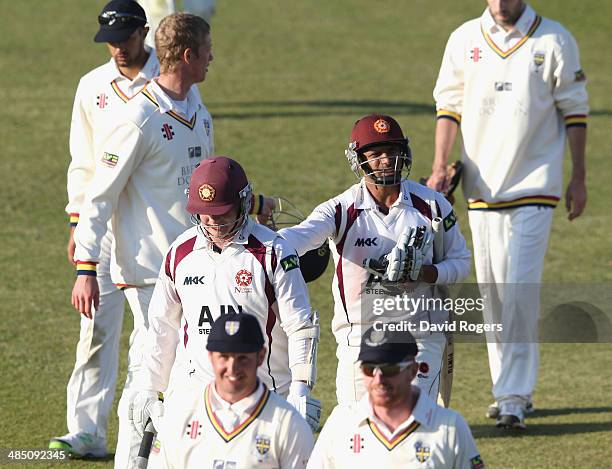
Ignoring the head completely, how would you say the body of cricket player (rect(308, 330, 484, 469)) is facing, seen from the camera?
toward the camera

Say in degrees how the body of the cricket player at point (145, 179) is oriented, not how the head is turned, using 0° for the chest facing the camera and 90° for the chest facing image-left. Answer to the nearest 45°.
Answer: approximately 315°

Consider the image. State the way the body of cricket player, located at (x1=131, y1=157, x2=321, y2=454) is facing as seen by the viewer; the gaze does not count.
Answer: toward the camera

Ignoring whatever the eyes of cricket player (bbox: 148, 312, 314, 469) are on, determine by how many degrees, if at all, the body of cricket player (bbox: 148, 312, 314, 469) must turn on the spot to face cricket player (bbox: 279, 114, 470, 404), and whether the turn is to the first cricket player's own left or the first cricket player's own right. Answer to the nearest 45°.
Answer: approximately 135° to the first cricket player's own left

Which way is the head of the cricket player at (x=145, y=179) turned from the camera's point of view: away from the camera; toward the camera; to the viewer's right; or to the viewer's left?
to the viewer's right

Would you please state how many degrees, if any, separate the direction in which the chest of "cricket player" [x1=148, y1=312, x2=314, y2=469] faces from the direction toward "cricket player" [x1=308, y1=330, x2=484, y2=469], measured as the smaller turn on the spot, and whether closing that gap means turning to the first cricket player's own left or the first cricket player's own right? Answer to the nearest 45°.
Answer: approximately 90° to the first cricket player's own left

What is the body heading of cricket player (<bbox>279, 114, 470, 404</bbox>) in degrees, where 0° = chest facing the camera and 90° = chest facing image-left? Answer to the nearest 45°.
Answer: approximately 0°

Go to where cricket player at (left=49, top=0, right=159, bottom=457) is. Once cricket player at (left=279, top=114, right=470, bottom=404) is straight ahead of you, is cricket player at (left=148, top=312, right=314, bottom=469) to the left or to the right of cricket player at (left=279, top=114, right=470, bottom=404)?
right

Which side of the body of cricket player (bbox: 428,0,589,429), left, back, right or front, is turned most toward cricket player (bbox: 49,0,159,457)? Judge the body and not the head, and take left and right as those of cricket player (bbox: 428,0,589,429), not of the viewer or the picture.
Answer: right
